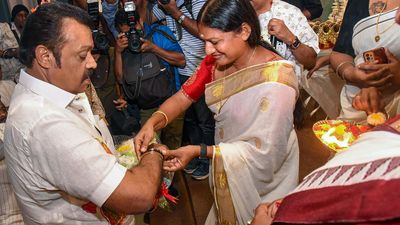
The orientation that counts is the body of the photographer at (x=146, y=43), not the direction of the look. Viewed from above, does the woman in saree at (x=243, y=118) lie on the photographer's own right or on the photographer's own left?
on the photographer's own left

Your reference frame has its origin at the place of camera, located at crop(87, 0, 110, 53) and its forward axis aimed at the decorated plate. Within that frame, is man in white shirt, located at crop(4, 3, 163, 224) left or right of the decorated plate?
right

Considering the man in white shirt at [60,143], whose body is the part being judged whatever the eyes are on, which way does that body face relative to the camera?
to the viewer's right

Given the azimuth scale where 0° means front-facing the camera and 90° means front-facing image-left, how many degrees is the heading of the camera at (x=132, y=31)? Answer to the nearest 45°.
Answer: approximately 0°

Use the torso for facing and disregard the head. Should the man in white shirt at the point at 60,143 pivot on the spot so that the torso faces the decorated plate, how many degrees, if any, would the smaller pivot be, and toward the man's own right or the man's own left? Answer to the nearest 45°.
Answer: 0° — they already face it

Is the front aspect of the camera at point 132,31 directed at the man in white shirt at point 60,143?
yes

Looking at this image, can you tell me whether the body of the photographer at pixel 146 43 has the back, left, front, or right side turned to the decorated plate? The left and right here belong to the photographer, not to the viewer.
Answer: left

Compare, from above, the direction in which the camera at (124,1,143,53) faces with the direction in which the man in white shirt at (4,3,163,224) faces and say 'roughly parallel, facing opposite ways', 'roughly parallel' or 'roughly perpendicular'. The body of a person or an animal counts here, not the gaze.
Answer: roughly perpendicular

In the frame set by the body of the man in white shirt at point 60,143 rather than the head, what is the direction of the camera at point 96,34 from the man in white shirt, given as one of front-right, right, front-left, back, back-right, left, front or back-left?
left

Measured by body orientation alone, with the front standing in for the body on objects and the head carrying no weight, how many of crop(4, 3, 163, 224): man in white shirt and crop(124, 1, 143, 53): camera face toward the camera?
1
